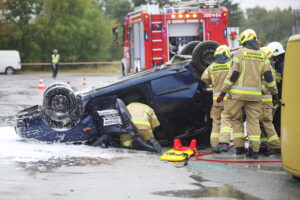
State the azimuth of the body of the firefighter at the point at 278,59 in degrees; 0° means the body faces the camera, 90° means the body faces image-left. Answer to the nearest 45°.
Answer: approximately 90°

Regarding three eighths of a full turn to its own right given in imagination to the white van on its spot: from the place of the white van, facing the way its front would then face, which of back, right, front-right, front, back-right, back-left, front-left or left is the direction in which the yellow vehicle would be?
back-right

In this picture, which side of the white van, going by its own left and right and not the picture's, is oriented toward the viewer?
left

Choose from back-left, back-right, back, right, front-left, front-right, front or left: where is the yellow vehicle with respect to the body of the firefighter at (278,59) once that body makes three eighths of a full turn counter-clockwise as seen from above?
front-right

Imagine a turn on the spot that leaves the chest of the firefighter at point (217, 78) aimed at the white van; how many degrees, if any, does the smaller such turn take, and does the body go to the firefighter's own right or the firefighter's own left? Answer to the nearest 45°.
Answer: approximately 45° to the firefighter's own left

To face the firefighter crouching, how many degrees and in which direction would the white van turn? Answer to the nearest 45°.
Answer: approximately 90° to its left
